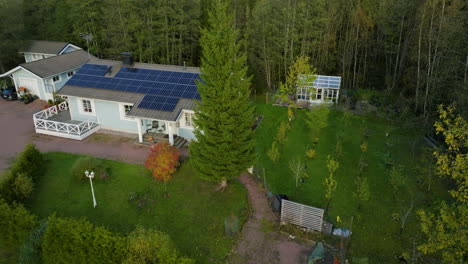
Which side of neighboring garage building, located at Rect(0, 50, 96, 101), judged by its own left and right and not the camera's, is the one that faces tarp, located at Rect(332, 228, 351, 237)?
left

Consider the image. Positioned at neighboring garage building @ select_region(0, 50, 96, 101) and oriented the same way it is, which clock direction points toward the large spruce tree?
The large spruce tree is roughly at 10 o'clock from the neighboring garage building.

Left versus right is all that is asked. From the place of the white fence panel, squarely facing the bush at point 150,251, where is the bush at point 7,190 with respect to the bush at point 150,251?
right

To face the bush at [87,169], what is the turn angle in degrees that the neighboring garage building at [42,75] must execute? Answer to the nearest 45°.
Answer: approximately 45° to its left

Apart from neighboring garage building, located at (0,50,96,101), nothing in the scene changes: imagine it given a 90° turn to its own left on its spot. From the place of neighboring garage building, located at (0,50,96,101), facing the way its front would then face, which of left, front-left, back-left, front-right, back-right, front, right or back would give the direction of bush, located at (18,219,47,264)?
front-right

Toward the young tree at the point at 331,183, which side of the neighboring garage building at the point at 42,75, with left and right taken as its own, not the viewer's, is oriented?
left

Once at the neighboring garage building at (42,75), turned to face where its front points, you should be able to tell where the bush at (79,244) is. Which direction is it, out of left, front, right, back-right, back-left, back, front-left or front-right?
front-left

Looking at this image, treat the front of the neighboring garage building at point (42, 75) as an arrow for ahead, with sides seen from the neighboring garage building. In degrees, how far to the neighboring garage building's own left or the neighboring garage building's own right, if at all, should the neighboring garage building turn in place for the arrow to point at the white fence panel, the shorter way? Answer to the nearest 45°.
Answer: approximately 45° to the neighboring garage building's own left

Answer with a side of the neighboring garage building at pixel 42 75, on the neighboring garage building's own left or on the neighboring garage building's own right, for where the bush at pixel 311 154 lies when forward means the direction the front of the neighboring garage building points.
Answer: on the neighboring garage building's own left

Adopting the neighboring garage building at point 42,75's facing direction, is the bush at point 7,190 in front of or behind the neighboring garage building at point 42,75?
in front

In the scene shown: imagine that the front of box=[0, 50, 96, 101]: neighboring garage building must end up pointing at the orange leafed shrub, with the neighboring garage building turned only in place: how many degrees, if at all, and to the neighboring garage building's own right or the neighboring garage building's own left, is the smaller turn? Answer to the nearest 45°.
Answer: approximately 45° to the neighboring garage building's own left

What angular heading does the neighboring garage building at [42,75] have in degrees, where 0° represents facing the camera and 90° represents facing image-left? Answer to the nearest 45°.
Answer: approximately 45°

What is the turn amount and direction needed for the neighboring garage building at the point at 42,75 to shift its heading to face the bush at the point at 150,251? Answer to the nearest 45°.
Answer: approximately 45° to its left

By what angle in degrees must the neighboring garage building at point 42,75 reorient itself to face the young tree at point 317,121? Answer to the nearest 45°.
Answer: approximately 90° to its left

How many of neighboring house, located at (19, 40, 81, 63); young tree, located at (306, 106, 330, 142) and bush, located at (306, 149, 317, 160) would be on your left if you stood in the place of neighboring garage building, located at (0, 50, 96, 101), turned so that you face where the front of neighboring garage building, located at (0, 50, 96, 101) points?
2
